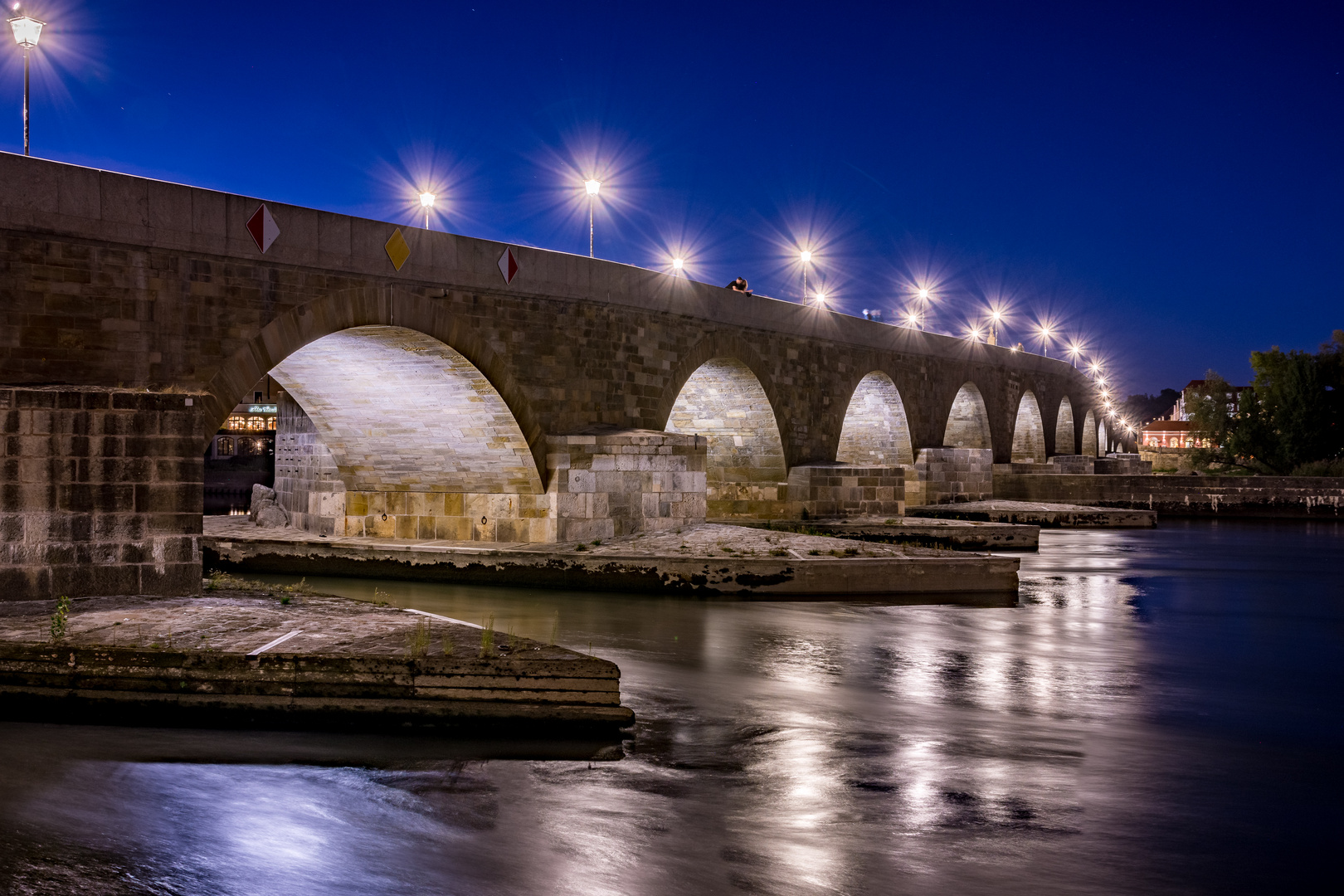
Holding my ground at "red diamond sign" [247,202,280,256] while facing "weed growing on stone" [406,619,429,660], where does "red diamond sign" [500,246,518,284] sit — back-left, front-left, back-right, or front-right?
back-left

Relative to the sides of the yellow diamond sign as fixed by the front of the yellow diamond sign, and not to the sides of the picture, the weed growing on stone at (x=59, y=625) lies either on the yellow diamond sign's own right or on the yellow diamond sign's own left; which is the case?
on the yellow diamond sign's own right

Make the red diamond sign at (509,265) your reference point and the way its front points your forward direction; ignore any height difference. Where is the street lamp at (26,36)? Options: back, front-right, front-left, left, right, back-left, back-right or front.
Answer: right

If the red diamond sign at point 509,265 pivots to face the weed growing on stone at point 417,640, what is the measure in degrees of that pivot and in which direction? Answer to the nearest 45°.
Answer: approximately 45° to its right

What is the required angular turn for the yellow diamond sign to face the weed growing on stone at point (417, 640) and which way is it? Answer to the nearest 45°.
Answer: approximately 45° to its right

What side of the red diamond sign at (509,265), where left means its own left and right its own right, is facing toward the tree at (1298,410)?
left

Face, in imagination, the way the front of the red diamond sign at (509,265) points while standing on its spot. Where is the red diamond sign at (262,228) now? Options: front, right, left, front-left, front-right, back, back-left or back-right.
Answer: right

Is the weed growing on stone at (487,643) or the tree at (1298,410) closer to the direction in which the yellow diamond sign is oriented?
the weed growing on stone

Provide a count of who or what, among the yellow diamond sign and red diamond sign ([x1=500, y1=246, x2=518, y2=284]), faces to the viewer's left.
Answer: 0

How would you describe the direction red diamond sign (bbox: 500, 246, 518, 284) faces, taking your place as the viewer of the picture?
facing the viewer and to the right of the viewer

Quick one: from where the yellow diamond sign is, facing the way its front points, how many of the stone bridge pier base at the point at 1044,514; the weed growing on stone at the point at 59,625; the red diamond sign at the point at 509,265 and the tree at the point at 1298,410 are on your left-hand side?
3
